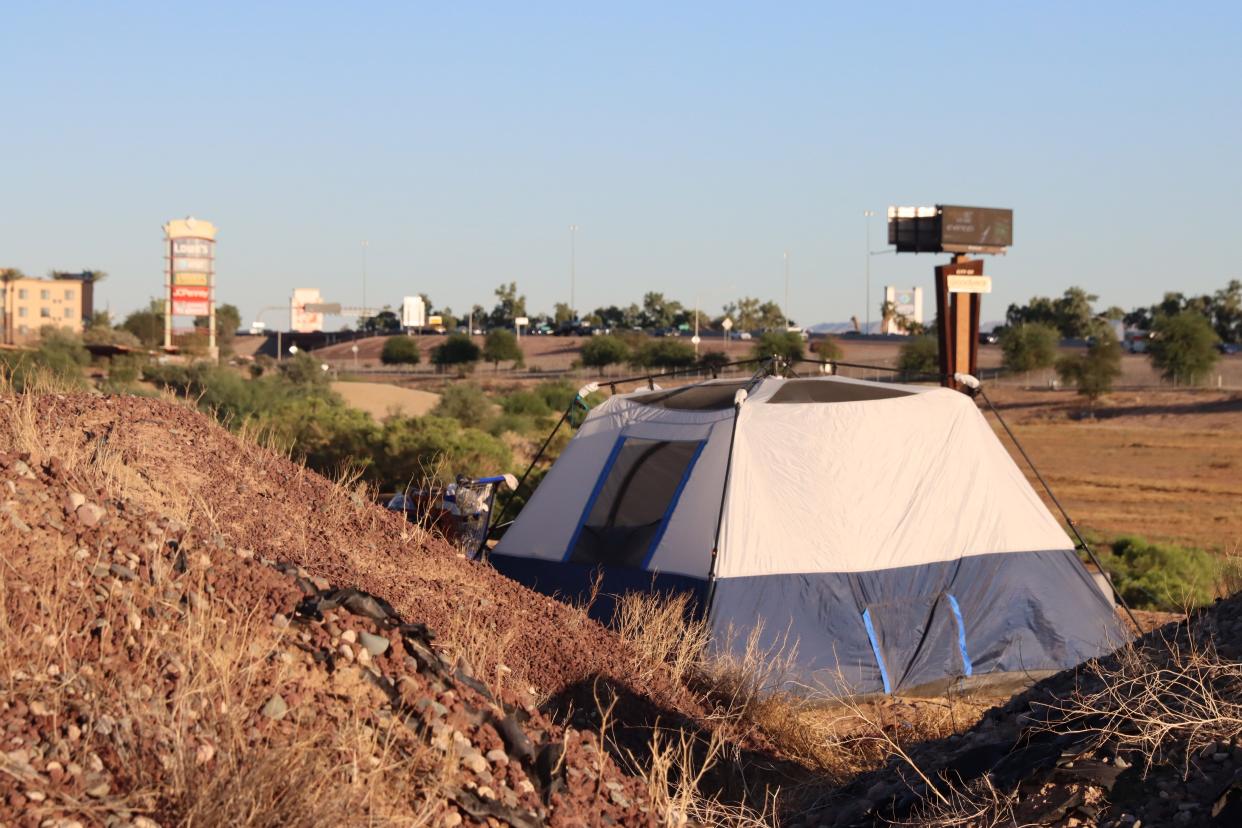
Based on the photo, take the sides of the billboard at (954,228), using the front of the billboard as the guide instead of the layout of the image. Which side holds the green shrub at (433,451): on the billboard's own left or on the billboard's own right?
on the billboard's own right

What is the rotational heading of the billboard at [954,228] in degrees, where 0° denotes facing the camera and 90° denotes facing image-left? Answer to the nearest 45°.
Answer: approximately 315°

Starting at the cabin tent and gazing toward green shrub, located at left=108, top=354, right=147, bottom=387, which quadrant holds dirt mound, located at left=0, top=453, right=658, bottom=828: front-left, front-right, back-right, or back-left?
back-left

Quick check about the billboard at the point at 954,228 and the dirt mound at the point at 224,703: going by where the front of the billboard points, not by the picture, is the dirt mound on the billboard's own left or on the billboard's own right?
on the billboard's own right

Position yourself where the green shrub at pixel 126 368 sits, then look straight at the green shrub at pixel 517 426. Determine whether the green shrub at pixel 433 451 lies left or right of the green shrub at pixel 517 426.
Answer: right
